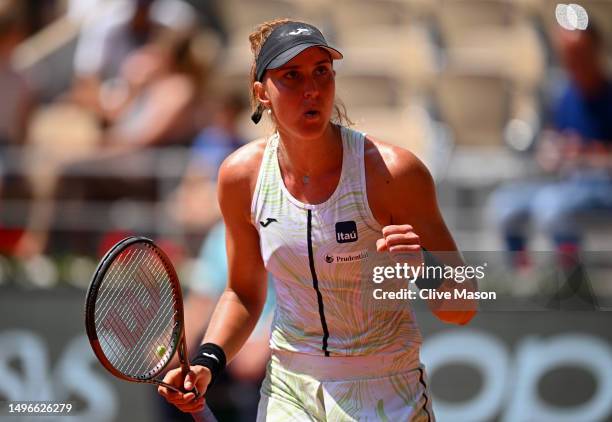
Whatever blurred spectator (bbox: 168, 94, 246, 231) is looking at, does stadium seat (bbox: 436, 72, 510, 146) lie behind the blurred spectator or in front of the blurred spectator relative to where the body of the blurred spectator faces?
behind

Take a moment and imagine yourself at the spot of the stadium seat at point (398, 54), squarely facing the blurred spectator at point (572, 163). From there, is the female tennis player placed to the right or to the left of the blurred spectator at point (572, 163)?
right

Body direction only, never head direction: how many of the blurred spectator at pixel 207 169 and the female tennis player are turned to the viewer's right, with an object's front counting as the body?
0

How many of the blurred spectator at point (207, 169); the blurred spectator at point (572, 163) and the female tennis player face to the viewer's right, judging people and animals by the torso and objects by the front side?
0

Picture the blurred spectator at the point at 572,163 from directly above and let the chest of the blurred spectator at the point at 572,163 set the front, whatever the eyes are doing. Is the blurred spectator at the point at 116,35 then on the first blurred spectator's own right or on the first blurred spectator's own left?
on the first blurred spectator's own right

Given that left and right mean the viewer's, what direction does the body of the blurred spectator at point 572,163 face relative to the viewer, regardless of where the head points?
facing the viewer and to the left of the viewer

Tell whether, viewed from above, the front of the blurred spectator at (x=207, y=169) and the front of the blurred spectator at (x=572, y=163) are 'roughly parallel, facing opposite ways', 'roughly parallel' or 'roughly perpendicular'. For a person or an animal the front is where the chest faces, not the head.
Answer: roughly parallel

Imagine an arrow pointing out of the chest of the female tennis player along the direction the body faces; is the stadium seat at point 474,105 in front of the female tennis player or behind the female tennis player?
behind

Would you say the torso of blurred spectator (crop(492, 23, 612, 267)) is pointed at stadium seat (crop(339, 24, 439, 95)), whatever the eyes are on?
no

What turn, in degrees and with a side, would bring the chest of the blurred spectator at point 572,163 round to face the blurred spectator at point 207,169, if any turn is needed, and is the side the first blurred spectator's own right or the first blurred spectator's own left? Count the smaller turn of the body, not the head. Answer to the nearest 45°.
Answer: approximately 45° to the first blurred spectator's own right

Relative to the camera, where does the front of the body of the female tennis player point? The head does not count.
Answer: toward the camera

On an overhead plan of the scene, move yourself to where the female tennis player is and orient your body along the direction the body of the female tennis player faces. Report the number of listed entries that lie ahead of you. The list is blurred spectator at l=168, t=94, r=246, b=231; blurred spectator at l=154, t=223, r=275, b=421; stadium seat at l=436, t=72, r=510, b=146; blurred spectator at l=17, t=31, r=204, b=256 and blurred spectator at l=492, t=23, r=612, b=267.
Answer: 0

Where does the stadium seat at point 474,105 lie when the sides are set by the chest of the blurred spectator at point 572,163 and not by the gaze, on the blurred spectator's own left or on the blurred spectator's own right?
on the blurred spectator's own right

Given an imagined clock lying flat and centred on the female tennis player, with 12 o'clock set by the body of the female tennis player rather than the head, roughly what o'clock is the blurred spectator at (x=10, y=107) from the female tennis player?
The blurred spectator is roughly at 5 o'clock from the female tennis player.

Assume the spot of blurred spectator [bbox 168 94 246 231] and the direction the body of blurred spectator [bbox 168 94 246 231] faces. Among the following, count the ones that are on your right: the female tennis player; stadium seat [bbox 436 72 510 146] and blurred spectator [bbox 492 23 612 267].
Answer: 0

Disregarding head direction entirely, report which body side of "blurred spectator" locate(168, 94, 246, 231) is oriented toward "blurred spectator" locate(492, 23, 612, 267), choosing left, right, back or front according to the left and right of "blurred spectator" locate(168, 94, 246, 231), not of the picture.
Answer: left

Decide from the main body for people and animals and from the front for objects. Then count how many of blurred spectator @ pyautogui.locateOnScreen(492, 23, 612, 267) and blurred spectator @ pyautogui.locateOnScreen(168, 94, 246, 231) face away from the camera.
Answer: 0
